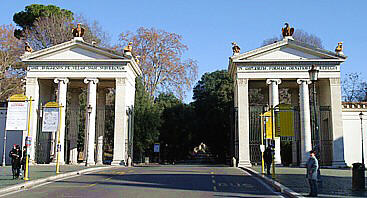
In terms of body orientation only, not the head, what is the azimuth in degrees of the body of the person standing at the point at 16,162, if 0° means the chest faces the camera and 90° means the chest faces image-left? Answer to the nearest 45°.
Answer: approximately 0°

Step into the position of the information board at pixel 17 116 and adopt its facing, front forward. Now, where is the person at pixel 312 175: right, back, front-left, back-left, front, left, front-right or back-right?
front-left

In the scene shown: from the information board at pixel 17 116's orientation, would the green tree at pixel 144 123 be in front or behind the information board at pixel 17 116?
behind

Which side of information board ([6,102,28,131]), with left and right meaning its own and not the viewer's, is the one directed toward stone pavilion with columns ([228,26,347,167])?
left

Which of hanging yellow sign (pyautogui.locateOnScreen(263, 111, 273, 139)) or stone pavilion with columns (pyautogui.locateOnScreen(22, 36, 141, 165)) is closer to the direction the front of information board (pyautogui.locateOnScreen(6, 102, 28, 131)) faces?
the hanging yellow sign

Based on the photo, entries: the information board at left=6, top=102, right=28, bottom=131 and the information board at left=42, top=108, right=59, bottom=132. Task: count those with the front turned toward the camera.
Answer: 2

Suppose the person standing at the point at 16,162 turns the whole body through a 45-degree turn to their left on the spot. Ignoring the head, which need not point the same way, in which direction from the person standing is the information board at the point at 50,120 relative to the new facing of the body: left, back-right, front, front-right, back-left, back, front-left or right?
left

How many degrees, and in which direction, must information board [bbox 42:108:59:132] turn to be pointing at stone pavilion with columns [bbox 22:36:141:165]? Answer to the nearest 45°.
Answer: approximately 180°

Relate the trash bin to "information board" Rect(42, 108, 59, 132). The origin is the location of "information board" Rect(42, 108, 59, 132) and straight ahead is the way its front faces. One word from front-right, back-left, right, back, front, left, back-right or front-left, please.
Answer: front-left

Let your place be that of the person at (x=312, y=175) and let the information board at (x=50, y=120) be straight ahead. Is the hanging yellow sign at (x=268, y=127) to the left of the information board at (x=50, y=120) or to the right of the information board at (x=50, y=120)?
right
